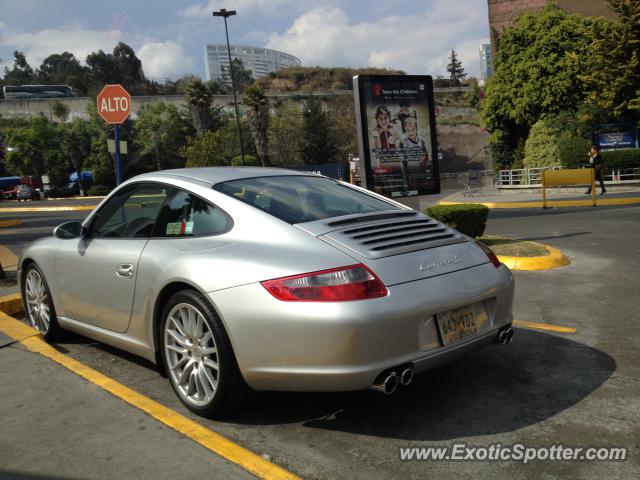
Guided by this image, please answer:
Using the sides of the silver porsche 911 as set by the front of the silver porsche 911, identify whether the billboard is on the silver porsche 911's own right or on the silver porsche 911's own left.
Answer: on the silver porsche 911's own right

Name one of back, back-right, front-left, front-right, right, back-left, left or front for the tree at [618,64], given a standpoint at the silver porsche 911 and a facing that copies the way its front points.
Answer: right

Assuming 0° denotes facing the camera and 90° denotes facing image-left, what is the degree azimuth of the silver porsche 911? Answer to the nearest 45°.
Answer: approximately 135°

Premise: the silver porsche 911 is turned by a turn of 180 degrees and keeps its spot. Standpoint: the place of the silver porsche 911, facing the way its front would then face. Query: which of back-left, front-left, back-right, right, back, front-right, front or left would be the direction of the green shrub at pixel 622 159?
left

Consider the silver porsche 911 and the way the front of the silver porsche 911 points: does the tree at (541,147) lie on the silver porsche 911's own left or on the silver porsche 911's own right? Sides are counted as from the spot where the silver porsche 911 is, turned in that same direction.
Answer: on the silver porsche 911's own right

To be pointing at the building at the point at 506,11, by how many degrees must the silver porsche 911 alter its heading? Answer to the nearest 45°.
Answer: approximately 90° to its right

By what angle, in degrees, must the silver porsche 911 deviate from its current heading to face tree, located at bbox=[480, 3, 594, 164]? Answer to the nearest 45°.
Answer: approximately 90° to its right

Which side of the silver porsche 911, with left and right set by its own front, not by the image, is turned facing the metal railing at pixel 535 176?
right

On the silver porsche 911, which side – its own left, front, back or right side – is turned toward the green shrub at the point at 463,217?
right
